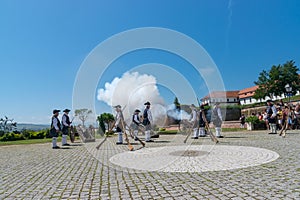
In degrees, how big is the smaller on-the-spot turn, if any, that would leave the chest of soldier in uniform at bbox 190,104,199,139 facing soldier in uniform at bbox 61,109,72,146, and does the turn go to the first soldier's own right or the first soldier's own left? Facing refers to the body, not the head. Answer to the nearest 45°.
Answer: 0° — they already face them

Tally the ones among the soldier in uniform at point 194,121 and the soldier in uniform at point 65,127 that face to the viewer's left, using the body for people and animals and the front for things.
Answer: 1

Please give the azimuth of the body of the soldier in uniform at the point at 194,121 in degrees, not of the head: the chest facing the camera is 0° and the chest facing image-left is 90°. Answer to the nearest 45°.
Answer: approximately 90°

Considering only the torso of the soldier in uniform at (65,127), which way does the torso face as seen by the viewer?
to the viewer's right

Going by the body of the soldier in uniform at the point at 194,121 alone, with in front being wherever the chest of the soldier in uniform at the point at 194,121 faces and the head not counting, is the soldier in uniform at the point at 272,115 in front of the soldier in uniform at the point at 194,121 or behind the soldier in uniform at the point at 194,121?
behind
